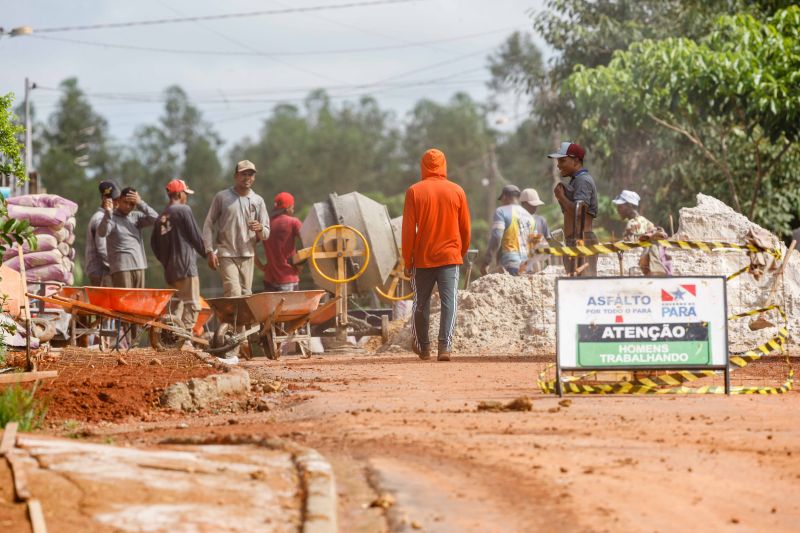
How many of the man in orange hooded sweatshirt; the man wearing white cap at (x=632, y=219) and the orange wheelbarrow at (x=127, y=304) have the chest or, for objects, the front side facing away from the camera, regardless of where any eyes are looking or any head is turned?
1

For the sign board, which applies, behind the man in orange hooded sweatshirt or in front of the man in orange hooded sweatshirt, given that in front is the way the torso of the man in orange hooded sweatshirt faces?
behind

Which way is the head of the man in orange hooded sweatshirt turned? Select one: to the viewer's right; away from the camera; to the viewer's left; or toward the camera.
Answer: away from the camera

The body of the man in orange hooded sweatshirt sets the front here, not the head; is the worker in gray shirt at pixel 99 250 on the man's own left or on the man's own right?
on the man's own left

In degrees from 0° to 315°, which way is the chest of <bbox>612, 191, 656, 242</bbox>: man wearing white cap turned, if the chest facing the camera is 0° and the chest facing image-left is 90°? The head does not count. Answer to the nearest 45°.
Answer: approximately 90°

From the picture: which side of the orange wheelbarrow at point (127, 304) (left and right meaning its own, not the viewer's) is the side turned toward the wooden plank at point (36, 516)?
right

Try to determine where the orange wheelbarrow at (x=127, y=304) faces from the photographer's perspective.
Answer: facing to the right of the viewer

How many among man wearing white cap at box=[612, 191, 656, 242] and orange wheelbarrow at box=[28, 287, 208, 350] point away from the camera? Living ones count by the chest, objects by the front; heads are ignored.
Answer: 0

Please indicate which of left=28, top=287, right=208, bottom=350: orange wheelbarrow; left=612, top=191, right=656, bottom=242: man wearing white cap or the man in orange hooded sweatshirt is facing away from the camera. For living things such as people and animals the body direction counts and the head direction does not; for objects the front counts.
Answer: the man in orange hooded sweatshirt

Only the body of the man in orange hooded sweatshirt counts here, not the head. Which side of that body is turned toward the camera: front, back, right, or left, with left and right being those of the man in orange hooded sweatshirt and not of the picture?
back
